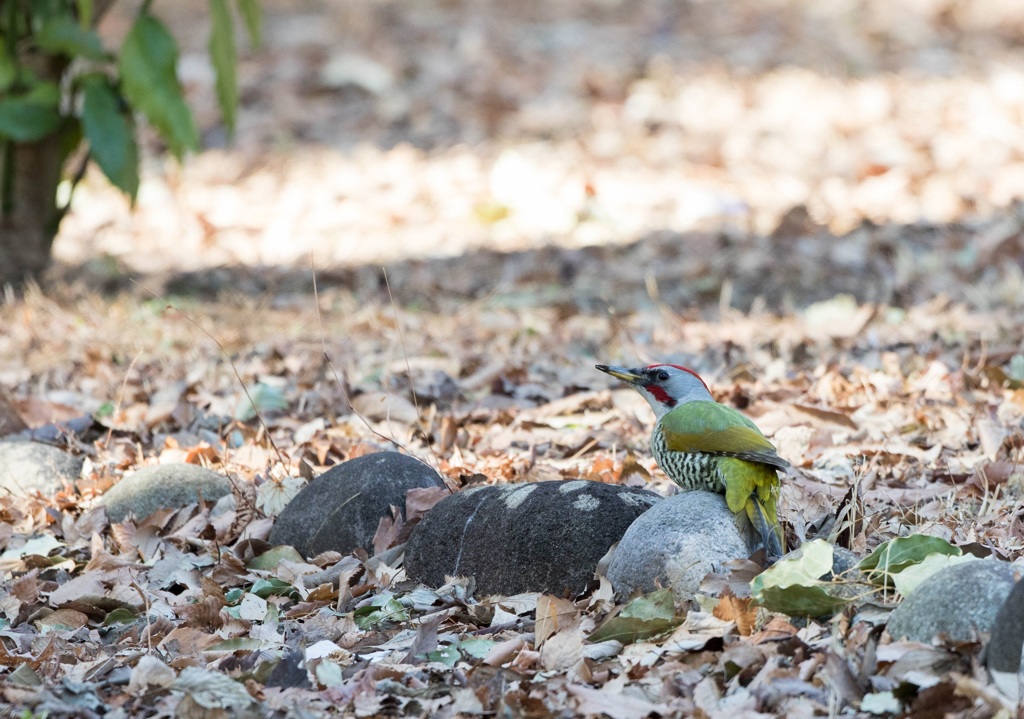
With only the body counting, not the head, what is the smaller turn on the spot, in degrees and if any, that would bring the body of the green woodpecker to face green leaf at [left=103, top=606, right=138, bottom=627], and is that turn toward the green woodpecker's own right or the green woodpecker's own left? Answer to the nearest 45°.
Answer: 0° — it already faces it

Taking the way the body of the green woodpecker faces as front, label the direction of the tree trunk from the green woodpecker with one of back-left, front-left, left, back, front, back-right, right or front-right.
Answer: front-right

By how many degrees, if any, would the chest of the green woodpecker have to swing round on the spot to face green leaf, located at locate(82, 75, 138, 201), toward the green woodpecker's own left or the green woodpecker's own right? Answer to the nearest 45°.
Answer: approximately 45° to the green woodpecker's own right

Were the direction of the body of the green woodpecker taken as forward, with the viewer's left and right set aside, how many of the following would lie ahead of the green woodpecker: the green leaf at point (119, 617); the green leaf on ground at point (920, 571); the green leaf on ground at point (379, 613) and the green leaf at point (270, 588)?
3

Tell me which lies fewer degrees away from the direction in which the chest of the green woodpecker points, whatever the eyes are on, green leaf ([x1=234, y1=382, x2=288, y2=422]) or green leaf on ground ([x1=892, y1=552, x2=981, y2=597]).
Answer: the green leaf

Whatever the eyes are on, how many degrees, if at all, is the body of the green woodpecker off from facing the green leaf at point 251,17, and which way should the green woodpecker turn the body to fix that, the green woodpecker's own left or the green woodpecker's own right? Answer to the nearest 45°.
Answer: approximately 45° to the green woodpecker's own right

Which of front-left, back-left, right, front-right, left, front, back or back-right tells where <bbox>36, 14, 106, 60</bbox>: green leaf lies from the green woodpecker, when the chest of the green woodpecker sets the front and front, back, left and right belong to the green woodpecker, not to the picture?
front-right

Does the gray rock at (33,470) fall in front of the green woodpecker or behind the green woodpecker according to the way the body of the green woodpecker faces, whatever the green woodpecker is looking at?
in front

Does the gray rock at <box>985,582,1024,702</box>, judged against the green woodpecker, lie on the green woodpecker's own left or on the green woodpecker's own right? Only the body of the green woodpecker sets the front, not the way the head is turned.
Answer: on the green woodpecker's own left

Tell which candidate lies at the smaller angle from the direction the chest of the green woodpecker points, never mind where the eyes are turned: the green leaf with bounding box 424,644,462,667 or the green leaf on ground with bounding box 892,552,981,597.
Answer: the green leaf

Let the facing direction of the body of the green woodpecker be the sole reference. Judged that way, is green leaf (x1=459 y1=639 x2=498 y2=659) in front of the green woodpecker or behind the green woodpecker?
in front

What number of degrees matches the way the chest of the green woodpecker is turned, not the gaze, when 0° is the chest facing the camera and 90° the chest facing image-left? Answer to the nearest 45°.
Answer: approximately 90°
